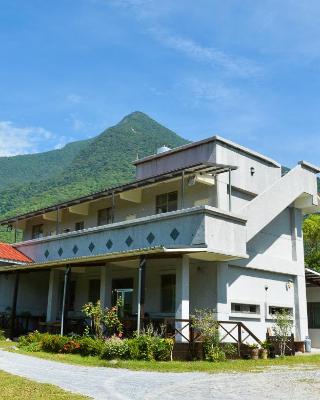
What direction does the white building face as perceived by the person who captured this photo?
facing the viewer and to the left of the viewer

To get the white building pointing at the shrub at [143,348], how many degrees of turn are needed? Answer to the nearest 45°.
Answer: approximately 45° to its left

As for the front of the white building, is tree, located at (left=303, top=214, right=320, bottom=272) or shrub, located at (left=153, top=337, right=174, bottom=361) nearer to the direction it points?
the shrub

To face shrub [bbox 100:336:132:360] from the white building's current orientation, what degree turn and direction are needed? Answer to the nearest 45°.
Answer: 0° — it already faces it

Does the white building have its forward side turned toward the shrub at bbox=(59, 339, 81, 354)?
yes

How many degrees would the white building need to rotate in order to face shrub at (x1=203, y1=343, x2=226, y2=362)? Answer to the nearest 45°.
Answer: approximately 45° to its left

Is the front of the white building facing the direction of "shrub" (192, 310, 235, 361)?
no

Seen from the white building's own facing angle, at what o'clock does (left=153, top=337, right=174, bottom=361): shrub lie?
The shrub is roughly at 11 o'clock from the white building.

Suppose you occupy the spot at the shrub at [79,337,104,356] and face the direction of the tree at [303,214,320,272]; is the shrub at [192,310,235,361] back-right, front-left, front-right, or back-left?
front-right
